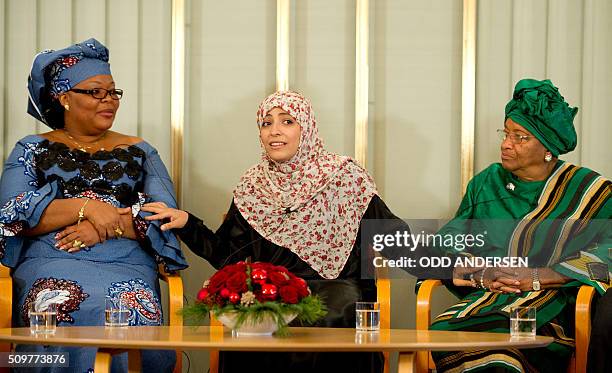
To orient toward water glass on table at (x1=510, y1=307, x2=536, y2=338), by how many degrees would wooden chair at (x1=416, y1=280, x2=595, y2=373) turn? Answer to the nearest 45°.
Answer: approximately 45° to its left

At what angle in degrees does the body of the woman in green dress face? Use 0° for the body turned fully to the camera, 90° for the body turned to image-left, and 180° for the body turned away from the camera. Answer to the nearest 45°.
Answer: approximately 45°

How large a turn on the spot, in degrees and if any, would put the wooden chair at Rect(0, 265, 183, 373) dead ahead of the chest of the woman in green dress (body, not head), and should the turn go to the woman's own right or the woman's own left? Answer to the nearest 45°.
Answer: approximately 45° to the woman's own right

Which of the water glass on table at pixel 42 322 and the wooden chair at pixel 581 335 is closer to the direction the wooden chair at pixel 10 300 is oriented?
the water glass on table

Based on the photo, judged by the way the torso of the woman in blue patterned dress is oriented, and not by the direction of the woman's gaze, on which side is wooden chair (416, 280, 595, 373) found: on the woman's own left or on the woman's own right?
on the woman's own left

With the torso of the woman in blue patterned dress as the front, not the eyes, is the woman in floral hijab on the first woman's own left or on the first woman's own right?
on the first woman's own left

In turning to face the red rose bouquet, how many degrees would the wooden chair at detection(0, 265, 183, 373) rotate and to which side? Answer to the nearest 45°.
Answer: approximately 45° to its left

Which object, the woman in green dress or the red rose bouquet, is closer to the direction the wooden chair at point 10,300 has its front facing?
the red rose bouquet
